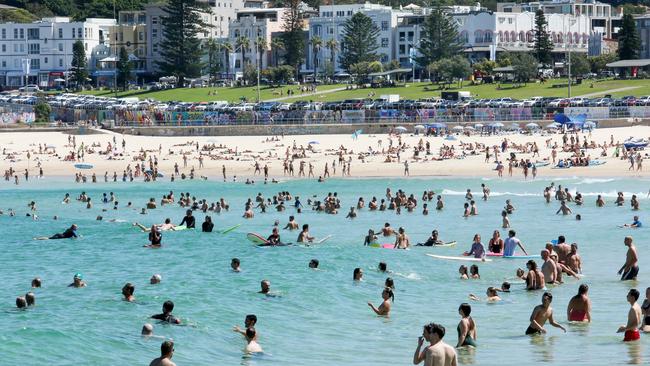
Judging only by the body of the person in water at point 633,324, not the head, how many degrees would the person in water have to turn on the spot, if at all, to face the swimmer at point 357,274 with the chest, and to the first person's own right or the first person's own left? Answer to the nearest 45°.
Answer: approximately 45° to the first person's own right

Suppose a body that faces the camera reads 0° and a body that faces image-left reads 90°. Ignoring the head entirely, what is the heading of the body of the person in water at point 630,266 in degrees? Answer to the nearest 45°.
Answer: approximately 90°

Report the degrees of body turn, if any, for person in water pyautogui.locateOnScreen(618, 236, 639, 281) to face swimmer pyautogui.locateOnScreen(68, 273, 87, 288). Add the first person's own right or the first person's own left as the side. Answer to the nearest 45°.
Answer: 0° — they already face them

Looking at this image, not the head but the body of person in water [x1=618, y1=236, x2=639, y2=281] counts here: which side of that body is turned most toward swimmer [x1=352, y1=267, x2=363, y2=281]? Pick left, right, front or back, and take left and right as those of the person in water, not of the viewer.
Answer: front

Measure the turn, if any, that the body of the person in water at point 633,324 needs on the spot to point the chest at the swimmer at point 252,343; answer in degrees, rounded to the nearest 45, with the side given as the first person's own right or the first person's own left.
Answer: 0° — they already face them

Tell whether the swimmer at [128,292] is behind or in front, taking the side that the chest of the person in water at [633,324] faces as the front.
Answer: in front

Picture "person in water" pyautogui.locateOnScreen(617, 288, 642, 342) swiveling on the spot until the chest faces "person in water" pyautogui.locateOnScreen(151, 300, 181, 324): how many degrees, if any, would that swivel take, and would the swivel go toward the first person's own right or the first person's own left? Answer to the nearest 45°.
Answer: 0° — they already face them

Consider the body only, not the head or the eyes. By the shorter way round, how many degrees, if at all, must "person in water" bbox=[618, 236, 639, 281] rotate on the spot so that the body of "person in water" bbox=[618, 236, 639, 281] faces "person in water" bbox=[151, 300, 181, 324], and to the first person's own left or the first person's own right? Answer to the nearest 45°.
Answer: approximately 45° to the first person's own left

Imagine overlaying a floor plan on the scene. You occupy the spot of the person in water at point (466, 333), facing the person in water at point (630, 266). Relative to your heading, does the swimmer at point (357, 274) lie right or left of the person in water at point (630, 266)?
left

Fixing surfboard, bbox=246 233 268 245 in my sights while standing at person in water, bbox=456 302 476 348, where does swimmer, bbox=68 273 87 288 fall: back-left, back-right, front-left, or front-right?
front-left
